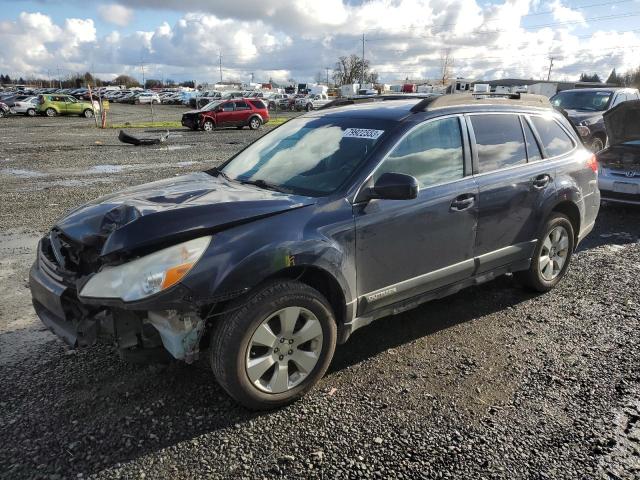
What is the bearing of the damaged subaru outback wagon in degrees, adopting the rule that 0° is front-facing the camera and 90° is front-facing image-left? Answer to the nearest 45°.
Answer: approximately 45°

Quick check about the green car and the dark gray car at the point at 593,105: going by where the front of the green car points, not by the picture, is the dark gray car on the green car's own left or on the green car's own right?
on the green car's own right

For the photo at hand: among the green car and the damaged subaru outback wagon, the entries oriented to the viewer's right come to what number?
1

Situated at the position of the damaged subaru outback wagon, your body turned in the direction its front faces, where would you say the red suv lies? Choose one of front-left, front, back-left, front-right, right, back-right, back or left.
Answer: back-right

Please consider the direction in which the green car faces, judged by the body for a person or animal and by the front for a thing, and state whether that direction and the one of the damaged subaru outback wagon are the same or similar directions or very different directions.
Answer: very different directions

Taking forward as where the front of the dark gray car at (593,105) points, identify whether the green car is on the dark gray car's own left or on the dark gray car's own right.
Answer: on the dark gray car's own right

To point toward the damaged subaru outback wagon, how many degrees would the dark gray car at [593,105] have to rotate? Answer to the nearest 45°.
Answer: approximately 45° to its left

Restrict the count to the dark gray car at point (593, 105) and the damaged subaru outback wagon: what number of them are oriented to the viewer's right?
0

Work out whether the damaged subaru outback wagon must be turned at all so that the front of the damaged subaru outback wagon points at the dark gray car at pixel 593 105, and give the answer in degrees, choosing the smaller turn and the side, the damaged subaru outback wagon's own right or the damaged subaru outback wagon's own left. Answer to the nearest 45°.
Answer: approximately 180°
